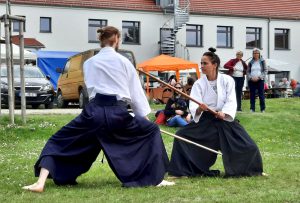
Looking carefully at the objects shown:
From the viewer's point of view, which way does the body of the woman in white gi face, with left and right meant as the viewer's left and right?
facing the viewer and to the left of the viewer

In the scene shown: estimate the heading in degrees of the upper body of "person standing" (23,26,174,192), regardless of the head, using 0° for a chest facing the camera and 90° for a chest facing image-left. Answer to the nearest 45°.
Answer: approximately 225°

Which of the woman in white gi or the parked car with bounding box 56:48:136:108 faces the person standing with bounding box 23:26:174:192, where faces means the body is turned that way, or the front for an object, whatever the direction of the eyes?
the woman in white gi

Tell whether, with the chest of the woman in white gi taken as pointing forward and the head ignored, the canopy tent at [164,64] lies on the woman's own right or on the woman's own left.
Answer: on the woman's own right

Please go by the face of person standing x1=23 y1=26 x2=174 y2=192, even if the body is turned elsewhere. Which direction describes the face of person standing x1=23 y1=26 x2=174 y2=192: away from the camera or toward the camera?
away from the camera

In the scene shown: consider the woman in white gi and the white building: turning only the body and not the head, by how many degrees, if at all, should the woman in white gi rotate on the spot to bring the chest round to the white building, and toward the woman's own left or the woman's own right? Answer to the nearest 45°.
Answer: approximately 135° to the woman's own right

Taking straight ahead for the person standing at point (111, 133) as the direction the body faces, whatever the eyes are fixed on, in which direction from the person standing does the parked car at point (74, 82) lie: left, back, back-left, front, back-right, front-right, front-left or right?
front-left

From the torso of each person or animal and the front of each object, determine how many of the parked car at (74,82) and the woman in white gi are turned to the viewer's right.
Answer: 0

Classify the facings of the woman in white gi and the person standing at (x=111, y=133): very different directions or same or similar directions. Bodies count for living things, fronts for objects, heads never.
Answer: very different directions

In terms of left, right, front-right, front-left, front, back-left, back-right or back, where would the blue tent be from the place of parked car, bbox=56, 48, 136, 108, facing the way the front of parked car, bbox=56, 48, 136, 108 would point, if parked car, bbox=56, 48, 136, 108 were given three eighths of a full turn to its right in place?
left

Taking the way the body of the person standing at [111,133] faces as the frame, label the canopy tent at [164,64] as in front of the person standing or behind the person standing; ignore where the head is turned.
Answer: in front
